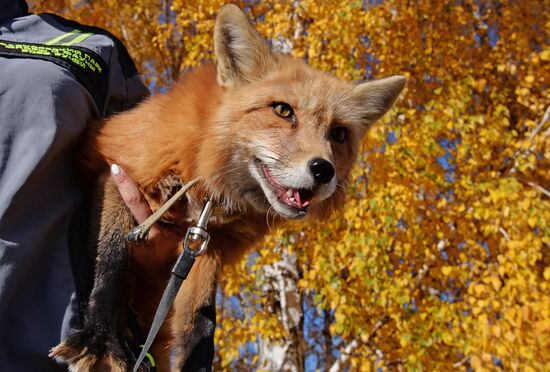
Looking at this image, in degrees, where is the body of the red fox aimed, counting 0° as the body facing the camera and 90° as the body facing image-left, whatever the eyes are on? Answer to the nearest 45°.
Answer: approximately 315°
